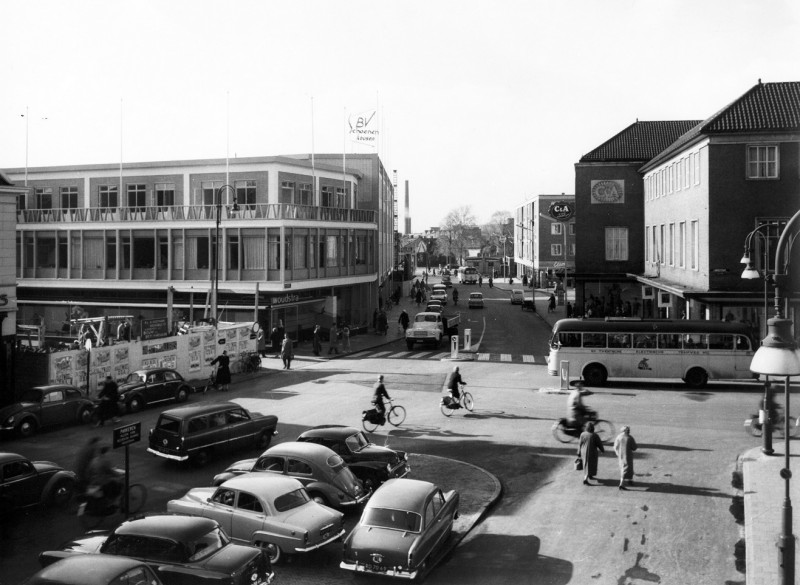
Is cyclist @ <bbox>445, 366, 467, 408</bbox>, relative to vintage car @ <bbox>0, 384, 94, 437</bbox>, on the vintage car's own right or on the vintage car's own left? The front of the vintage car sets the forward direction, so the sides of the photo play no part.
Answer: on the vintage car's own left

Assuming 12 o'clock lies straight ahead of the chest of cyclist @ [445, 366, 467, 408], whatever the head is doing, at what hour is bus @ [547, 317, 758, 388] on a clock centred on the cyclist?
The bus is roughly at 12 o'clock from the cyclist.

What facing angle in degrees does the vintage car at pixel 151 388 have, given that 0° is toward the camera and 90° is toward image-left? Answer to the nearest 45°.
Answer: approximately 45°

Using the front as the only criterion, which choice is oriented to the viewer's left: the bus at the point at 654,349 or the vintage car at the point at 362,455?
the bus

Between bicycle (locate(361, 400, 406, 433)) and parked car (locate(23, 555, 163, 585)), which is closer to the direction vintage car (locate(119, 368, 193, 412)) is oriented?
the parked car
